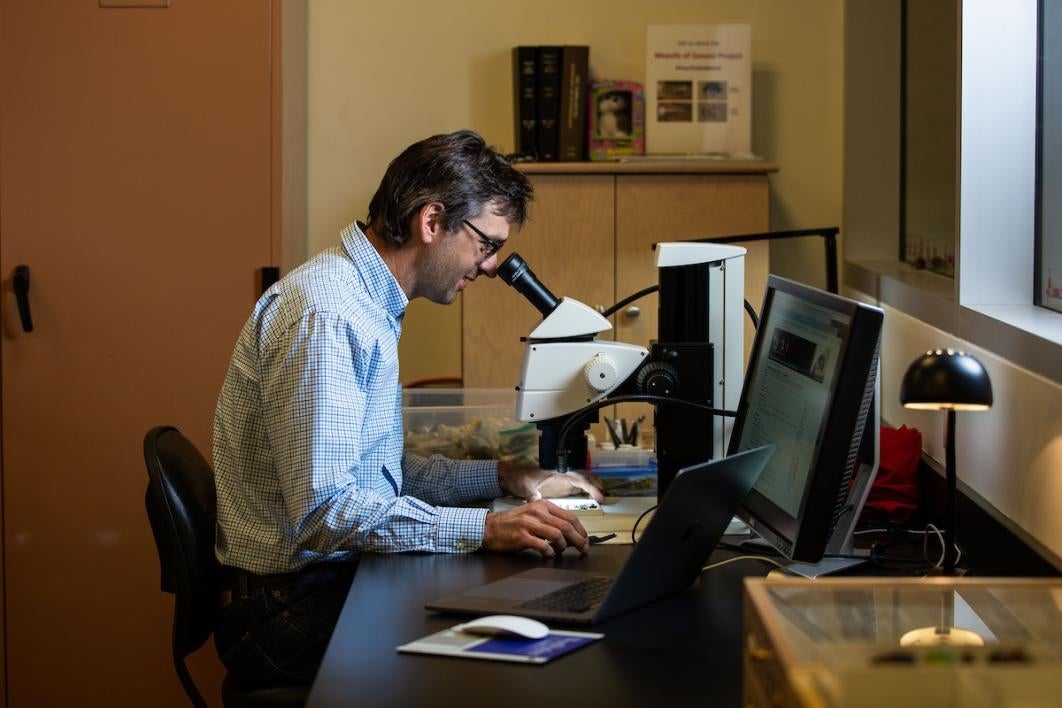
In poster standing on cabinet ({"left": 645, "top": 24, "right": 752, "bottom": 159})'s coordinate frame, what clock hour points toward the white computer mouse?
The white computer mouse is roughly at 12 o'clock from the poster standing on cabinet.

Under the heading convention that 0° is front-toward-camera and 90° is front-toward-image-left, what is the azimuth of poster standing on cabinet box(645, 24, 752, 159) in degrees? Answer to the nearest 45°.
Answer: approximately 0°

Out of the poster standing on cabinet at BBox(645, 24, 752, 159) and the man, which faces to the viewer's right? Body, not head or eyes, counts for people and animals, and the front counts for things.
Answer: the man

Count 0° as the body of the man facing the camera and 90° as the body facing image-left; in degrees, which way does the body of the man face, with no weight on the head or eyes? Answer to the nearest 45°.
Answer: approximately 270°

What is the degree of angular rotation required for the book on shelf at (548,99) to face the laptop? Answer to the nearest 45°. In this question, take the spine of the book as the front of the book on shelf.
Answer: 0° — it already faces it

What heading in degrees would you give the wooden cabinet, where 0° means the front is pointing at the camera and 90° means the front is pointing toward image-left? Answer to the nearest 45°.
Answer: approximately 0°

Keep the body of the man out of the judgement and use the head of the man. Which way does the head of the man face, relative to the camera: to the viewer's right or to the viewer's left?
to the viewer's right
